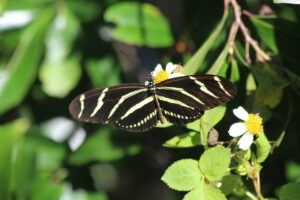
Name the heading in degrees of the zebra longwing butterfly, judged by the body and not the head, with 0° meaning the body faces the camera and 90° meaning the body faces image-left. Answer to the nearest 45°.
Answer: approximately 180°
